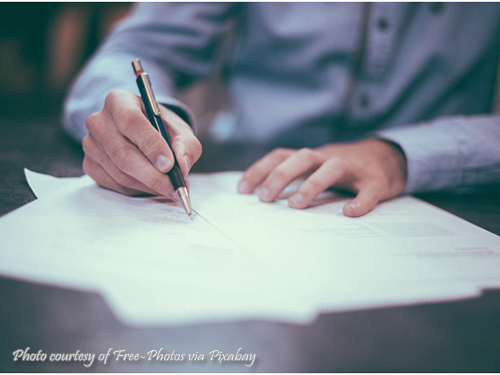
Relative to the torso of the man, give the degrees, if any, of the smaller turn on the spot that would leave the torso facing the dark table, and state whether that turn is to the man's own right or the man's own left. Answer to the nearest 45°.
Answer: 0° — they already face it

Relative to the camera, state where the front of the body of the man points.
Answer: toward the camera

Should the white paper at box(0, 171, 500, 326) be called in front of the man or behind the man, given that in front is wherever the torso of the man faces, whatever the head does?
in front
